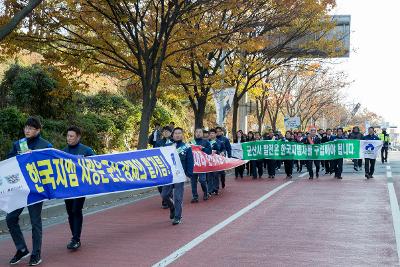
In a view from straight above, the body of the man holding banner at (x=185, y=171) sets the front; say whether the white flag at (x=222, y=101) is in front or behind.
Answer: behind

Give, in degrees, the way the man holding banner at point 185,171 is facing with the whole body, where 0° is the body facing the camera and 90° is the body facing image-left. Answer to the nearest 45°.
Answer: approximately 45°

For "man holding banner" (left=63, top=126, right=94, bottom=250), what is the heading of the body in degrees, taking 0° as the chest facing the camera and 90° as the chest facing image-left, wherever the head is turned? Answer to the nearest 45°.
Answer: approximately 45°

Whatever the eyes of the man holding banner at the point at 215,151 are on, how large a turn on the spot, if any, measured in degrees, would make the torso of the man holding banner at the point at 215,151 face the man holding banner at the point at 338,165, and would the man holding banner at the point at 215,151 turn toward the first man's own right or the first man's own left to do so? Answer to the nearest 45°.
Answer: approximately 180°

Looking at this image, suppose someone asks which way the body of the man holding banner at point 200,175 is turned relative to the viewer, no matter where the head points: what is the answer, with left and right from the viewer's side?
facing the viewer and to the left of the viewer

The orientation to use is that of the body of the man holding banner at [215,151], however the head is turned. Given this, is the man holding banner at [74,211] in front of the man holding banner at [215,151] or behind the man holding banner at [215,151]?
in front

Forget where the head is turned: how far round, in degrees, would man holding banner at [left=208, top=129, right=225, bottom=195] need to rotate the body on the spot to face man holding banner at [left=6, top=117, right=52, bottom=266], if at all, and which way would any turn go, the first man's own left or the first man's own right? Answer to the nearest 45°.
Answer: approximately 45° to the first man's own left

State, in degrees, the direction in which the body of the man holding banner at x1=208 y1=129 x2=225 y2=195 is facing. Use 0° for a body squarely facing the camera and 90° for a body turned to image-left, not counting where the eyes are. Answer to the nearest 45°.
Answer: approximately 45°

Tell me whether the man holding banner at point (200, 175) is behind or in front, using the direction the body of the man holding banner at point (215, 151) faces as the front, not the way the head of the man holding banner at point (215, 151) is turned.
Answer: in front

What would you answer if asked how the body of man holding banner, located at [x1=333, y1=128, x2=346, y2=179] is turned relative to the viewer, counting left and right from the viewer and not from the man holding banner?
facing the viewer
